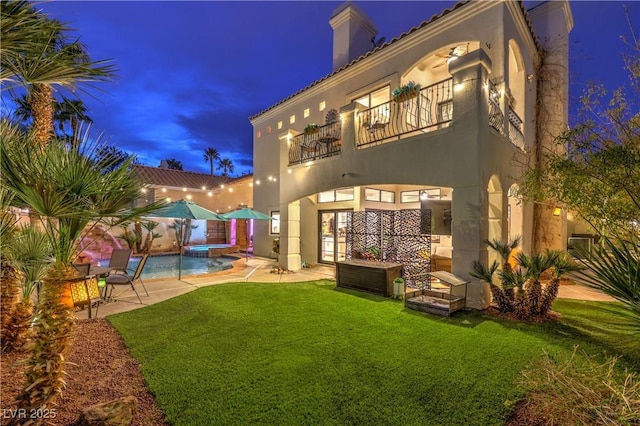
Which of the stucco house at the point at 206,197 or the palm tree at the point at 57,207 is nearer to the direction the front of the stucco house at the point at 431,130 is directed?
the palm tree

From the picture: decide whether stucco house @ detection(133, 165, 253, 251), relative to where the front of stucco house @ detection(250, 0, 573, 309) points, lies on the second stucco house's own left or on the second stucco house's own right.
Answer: on the second stucco house's own right

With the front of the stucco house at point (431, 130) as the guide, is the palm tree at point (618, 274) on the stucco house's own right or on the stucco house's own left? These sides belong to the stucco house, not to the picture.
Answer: on the stucco house's own left

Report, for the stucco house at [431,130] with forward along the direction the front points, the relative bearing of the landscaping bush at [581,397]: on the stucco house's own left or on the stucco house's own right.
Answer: on the stucco house's own left

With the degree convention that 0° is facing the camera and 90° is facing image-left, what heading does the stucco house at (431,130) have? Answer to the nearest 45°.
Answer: approximately 45°

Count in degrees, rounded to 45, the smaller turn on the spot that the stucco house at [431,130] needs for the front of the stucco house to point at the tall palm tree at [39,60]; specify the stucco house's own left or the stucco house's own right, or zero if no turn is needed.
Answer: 0° — it already faces it

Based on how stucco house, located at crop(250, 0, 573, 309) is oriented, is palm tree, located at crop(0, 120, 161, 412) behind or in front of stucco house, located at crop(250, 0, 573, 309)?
in front

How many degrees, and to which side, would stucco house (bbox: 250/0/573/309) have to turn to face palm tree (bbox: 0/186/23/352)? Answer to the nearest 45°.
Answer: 0° — it already faces it

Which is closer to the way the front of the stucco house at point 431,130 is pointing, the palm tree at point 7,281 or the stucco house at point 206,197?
the palm tree
